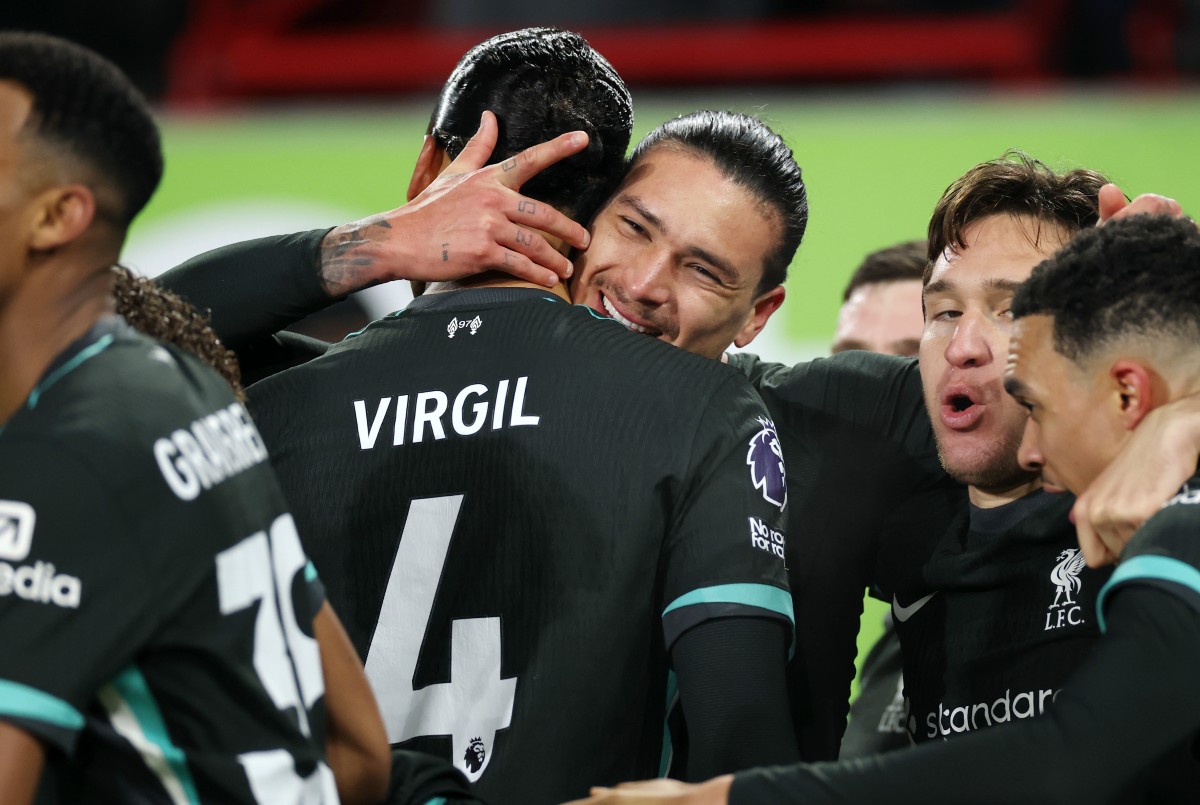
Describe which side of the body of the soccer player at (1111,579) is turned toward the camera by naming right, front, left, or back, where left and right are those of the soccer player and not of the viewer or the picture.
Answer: left

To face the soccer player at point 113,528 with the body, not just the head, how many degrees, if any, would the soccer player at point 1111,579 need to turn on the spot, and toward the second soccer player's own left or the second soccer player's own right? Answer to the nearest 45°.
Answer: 0° — they already face them

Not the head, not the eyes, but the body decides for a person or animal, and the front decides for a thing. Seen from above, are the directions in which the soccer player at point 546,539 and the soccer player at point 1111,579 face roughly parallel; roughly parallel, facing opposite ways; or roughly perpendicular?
roughly perpendicular

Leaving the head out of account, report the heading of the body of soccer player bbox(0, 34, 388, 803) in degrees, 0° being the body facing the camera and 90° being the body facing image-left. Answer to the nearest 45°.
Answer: approximately 135°

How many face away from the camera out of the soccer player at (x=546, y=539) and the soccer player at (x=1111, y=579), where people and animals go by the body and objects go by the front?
1

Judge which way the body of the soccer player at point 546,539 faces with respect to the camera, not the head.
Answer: away from the camera

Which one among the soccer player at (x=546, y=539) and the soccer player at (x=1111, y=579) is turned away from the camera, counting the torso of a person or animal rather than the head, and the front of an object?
the soccer player at (x=546, y=539)

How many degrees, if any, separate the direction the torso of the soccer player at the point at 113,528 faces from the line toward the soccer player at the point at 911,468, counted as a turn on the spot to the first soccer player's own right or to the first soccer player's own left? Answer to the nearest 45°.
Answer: approximately 90° to the first soccer player's own right

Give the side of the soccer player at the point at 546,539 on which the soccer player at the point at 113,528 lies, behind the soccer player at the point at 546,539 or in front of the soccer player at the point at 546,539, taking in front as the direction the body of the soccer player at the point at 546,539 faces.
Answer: behind
